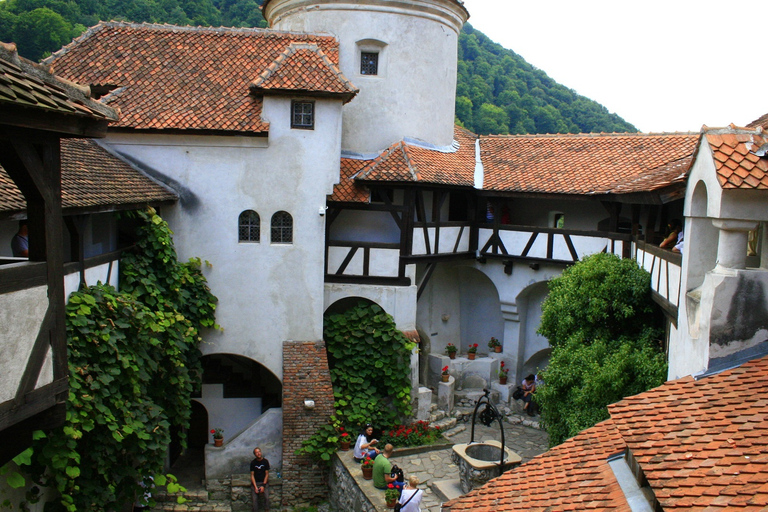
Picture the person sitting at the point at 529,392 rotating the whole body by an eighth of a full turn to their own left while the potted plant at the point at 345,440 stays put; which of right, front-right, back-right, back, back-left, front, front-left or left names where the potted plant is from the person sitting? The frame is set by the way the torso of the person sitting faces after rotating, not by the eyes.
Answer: front-right

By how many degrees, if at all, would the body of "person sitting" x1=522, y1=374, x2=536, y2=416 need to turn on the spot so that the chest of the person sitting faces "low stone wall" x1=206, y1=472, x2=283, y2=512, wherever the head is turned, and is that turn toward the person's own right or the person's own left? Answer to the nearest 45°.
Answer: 0° — they already face it

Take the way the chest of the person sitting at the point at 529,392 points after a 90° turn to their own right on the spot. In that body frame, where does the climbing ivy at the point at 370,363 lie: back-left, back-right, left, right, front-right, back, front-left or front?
front

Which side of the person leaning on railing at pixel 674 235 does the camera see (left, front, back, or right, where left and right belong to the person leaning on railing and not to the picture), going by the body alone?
left

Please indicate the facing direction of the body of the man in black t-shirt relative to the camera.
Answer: toward the camera

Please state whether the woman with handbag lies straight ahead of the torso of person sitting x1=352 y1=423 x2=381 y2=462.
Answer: no

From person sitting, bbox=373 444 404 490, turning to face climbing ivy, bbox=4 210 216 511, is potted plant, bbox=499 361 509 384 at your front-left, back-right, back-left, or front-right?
back-right

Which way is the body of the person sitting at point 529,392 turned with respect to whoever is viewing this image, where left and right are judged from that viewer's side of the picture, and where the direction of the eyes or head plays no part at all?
facing the viewer and to the left of the viewer

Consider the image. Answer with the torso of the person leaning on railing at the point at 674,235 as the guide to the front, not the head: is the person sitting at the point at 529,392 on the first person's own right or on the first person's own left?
on the first person's own right

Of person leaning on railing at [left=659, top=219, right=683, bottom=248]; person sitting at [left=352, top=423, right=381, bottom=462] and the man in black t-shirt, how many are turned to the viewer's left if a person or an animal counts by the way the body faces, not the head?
1

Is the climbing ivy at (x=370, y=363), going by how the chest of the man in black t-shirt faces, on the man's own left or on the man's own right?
on the man's own left

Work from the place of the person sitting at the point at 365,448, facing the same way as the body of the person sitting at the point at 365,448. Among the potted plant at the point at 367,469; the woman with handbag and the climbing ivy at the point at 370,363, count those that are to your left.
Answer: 1
